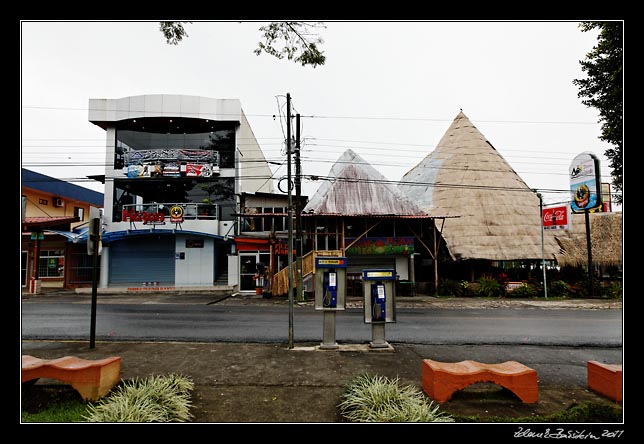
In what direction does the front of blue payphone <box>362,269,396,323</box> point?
toward the camera

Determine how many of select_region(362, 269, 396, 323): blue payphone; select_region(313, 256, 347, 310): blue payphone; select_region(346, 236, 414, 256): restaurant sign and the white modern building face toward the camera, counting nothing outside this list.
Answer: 4

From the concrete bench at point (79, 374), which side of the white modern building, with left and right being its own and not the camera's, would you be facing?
front

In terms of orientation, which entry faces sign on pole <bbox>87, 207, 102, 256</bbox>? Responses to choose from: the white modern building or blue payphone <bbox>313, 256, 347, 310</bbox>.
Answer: the white modern building

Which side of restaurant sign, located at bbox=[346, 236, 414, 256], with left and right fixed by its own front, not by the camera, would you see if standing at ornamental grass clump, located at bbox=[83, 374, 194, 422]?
front

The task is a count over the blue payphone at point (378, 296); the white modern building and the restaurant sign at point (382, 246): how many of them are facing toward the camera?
3

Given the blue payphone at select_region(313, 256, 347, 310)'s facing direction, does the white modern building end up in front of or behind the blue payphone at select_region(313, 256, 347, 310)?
behind

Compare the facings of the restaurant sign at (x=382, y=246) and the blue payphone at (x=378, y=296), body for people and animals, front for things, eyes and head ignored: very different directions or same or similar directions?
same or similar directions

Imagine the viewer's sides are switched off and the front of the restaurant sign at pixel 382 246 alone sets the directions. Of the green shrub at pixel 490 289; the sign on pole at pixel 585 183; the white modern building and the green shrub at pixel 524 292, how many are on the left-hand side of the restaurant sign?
3

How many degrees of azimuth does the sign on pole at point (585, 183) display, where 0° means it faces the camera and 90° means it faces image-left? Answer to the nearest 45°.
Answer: approximately 45°

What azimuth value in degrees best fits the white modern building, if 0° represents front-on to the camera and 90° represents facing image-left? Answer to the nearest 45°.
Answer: approximately 0°

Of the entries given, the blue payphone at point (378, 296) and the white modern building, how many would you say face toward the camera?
2

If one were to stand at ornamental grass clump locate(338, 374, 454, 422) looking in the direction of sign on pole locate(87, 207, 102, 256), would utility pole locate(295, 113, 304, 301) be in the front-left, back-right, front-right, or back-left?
front-right

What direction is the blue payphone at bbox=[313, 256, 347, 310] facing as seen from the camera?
toward the camera

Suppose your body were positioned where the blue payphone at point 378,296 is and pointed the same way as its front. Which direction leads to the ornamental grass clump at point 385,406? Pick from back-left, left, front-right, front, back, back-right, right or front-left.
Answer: front
